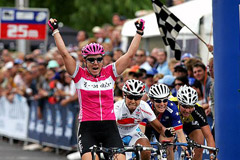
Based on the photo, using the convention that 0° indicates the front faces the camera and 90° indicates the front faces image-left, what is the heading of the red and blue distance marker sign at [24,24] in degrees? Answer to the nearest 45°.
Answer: approximately 0°

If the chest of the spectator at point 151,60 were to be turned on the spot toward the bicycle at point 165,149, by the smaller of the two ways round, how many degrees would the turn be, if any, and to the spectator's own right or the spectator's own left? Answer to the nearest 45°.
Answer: approximately 45° to the spectator's own left

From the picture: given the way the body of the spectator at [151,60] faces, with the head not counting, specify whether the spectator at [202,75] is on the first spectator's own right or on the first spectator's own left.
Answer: on the first spectator's own left

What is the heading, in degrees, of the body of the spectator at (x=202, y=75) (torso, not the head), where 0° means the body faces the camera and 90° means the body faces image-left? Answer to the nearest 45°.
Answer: approximately 45°

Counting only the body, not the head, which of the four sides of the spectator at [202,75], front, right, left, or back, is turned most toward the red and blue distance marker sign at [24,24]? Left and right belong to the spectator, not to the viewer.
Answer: right
